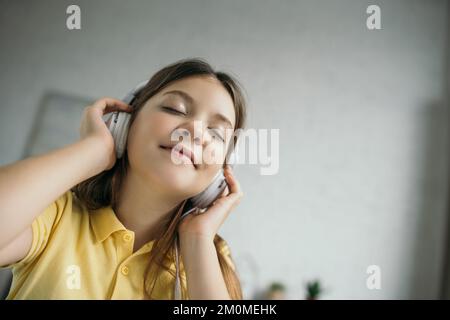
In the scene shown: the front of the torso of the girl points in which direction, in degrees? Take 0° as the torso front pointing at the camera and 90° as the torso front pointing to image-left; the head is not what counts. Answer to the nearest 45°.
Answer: approximately 0°
